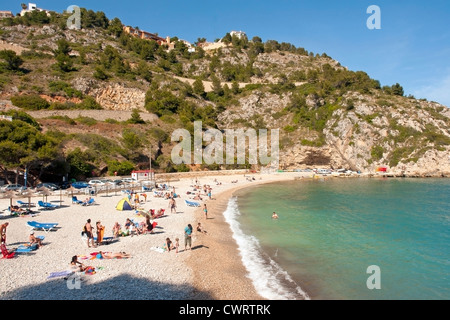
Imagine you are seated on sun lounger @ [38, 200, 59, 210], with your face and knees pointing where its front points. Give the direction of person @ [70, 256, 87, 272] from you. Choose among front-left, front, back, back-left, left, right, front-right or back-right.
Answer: right

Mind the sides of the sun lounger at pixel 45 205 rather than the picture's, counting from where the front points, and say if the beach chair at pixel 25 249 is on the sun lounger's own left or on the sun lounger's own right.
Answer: on the sun lounger's own right

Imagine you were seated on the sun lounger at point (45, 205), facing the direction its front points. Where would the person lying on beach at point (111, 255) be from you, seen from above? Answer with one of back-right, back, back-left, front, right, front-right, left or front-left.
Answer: right

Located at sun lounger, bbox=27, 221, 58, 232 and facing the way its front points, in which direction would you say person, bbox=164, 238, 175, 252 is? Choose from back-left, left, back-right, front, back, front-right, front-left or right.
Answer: front-right

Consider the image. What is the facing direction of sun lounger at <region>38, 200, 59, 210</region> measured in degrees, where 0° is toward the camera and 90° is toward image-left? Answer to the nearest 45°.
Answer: approximately 270°

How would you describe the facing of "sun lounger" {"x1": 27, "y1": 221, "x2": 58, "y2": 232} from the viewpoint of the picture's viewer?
facing to the right of the viewer

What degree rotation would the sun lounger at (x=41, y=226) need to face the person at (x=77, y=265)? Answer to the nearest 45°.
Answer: approximately 90° to its right

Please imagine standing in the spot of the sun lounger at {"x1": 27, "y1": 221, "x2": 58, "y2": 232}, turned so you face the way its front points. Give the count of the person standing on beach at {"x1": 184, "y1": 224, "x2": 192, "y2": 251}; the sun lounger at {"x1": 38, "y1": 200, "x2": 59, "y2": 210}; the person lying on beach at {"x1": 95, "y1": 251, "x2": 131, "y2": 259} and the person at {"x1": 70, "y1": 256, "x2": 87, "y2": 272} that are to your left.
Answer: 1

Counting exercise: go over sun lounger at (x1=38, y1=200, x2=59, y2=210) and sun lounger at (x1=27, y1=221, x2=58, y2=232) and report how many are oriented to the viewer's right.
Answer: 2

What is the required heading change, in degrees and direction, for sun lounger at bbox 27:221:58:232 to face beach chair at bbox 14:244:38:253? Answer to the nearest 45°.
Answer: approximately 90° to its right

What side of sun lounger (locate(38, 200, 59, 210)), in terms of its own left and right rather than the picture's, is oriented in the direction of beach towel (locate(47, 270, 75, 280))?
right

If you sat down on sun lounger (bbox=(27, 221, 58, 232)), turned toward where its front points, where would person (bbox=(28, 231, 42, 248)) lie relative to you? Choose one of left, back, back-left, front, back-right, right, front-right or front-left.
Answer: right

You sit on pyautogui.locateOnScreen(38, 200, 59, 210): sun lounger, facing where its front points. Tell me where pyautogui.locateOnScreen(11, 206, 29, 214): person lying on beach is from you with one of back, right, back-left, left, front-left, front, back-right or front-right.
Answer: back-right
